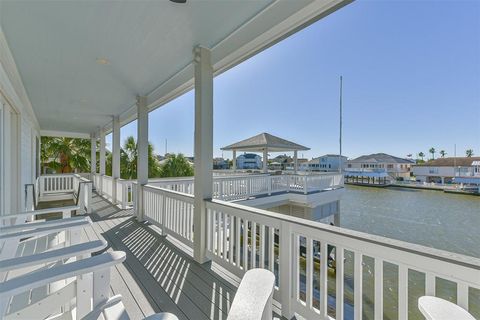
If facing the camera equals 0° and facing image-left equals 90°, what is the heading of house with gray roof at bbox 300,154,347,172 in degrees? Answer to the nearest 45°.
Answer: approximately 45°

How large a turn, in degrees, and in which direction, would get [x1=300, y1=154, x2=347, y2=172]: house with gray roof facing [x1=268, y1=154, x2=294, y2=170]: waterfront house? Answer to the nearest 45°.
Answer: approximately 45° to its right

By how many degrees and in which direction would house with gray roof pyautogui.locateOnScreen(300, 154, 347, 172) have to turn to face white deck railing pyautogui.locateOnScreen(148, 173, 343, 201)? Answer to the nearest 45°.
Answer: approximately 45° to its left

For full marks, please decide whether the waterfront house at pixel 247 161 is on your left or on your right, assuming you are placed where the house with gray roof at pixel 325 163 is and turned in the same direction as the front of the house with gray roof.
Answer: on your right

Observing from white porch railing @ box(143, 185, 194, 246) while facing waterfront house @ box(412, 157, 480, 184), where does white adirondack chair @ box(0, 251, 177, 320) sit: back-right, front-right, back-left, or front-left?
back-right

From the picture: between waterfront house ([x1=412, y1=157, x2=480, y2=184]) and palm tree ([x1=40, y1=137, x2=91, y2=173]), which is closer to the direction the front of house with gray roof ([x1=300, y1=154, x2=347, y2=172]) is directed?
the palm tree

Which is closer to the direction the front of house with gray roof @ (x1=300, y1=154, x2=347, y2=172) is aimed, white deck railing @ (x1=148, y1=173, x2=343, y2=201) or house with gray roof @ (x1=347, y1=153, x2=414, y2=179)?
the white deck railing
